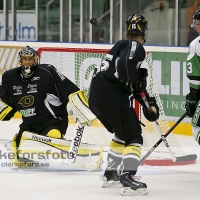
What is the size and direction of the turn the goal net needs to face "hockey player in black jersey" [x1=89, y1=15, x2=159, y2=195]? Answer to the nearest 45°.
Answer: approximately 45° to its left

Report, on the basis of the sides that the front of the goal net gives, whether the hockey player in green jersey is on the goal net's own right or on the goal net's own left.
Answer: on the goal net's own left

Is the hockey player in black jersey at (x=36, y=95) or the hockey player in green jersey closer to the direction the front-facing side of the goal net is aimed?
the hockey player in black jersey

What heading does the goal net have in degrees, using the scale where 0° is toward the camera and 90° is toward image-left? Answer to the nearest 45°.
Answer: approximately 45°
